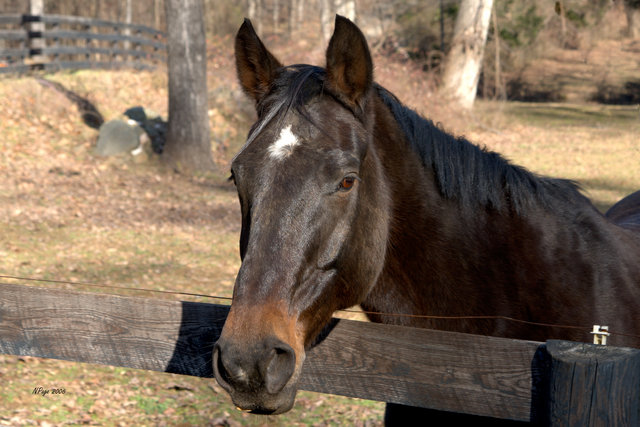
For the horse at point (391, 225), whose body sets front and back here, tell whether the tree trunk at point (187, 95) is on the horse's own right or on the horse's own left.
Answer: on the horse's own right

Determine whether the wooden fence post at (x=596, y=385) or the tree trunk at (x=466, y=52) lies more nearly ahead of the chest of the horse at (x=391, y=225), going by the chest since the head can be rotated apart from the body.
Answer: the wooden fence post

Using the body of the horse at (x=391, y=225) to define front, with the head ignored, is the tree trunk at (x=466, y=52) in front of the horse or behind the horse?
behind

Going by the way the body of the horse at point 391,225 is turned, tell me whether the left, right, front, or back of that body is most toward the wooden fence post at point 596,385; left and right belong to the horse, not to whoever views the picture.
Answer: left

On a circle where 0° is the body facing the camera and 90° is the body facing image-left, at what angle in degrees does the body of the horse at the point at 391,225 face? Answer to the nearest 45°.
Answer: approximately 45°

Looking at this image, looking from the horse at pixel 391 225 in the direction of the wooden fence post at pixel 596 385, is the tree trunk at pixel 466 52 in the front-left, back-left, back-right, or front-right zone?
back-left
